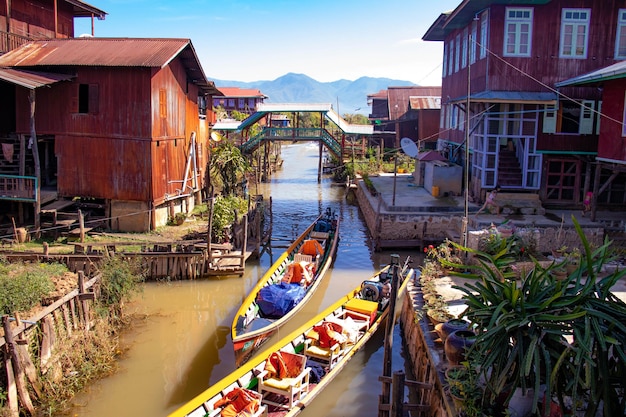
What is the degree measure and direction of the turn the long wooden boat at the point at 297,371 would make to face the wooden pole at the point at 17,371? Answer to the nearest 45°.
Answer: approximately 45° to its right

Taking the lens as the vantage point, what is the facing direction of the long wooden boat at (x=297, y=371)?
facing the viewer and to the left of the viewer

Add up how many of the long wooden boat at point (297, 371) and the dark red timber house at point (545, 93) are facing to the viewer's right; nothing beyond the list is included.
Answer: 0

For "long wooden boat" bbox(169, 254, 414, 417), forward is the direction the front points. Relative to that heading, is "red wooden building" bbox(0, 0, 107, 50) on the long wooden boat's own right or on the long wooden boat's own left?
on the long wooden boat's own right

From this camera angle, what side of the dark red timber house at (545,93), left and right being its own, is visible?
front

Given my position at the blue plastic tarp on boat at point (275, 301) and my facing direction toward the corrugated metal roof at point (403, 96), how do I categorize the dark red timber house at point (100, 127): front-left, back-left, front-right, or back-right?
front-left

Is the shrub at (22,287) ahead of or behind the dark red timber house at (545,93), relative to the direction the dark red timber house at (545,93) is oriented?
ahead

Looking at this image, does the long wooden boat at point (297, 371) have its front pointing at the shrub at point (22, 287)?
no

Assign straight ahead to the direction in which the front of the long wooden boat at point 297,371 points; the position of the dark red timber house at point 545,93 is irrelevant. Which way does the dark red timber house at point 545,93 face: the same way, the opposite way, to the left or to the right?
the same way

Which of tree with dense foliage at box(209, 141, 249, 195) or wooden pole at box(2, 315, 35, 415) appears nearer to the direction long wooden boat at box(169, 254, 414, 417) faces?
the wooden pole

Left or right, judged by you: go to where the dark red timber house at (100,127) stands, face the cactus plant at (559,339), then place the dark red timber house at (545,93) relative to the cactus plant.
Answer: left

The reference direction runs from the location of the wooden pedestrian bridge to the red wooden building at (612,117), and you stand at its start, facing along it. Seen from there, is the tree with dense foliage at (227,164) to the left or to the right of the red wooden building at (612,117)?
right

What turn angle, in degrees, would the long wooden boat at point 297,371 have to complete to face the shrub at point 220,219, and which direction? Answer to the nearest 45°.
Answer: approximately 135° to its right

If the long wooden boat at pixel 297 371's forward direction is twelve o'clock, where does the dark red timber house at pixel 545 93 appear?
The dark red timber house is roughly at 6 o'clock from the long wooden boat.

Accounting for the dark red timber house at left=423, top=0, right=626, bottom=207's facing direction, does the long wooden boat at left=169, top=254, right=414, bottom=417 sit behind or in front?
in front
